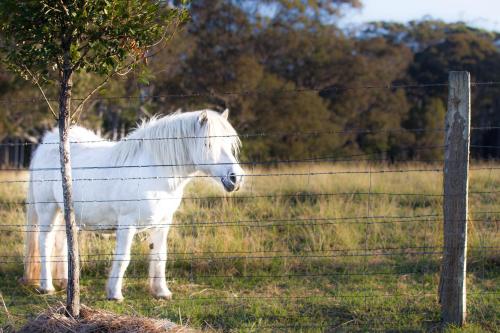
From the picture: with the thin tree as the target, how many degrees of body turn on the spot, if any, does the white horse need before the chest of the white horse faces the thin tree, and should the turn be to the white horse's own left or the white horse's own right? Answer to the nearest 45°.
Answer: approximately 90° to the white horse's own right

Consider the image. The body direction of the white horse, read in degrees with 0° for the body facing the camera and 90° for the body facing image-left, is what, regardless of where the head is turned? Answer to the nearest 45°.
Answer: approximately 270°

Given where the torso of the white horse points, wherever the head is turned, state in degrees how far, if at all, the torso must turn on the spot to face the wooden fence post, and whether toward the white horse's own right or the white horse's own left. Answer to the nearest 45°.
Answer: approximately 45° to the white horse's own right

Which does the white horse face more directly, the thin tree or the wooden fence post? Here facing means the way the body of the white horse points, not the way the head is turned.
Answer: the wooden fence post
